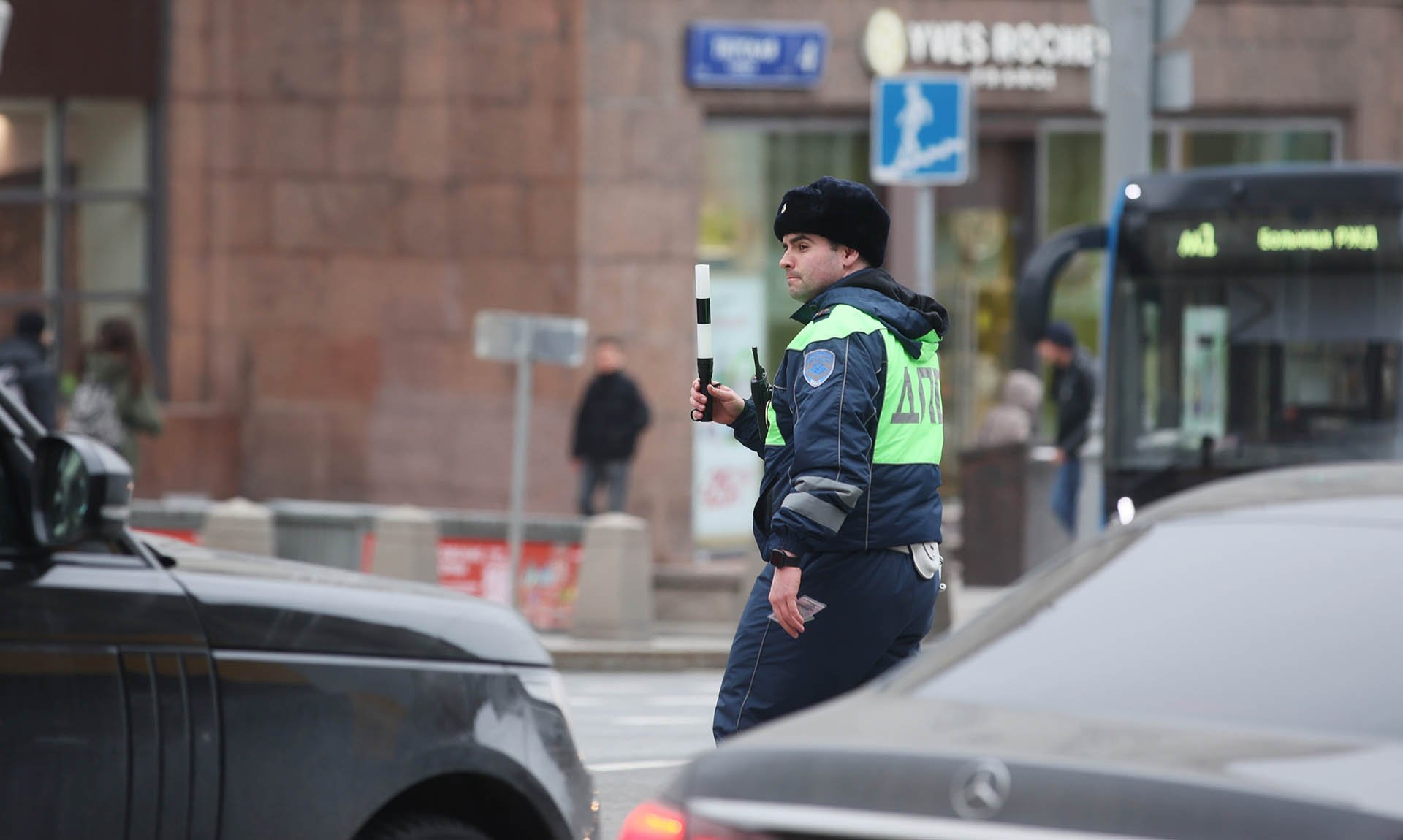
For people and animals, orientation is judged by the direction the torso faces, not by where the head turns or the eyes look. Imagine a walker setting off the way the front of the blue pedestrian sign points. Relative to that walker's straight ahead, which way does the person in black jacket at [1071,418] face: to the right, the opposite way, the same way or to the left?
to the right

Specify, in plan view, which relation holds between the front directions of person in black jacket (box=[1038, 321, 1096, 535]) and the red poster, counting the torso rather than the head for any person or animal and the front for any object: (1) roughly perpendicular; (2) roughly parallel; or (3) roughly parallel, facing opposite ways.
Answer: roughly perpendicular

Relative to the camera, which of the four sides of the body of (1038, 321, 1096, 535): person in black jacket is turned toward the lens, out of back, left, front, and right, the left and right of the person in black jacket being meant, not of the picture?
left

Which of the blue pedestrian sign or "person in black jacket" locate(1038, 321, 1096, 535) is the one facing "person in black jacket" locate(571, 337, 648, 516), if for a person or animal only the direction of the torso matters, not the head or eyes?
"person in black jacket" locate(1038, 321, 1096, 535)

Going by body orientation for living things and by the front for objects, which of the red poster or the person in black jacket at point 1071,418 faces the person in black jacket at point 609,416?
the person in black jacket at point 1071,418

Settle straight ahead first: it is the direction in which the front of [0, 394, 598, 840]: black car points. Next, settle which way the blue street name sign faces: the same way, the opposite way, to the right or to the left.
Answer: to the right

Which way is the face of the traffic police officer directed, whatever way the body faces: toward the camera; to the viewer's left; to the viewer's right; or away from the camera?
to the viewer's left

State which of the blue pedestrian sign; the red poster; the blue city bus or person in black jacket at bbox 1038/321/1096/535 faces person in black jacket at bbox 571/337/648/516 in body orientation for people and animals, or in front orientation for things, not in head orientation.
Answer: person in black jacket at bbox 1038/321/1096/535

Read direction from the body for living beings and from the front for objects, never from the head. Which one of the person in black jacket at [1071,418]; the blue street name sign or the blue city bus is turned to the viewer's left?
the person in black jacket
